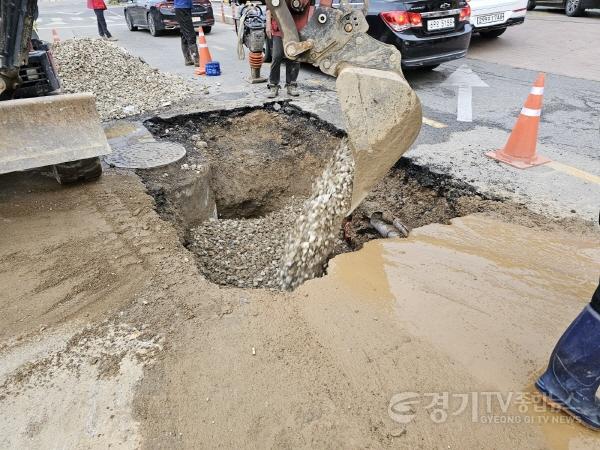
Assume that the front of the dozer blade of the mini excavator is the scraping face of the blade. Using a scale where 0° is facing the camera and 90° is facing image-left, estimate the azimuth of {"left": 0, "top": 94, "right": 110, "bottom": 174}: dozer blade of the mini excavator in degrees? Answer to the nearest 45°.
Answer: approximately 315°

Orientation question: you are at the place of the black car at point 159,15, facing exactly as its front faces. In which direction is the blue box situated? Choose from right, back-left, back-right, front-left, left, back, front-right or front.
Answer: back-left

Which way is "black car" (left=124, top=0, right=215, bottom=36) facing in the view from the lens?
facing away from the viewer and to the left of the viewer

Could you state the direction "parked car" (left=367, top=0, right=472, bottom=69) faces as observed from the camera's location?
facing away from the viewer and to the left of the viewer

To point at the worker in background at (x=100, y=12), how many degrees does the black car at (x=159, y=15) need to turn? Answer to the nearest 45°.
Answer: approximately 45° to its left

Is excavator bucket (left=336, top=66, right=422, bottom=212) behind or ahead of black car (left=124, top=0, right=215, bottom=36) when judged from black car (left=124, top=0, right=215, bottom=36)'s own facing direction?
behind
